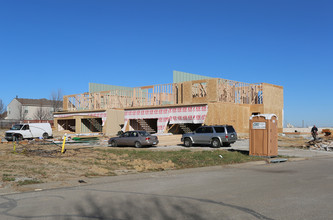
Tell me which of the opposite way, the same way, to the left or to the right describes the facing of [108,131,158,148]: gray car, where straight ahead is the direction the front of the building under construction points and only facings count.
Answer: to the right

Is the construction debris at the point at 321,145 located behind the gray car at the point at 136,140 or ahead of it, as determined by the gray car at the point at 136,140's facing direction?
behind

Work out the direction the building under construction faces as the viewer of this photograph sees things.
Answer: facing the viewer and to the left of the viewer

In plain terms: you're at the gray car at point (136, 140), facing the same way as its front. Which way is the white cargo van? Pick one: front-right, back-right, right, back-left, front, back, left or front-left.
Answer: front

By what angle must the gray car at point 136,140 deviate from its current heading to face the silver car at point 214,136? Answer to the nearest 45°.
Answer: approximately 135° to its right

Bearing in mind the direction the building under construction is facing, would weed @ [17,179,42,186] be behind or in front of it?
in front

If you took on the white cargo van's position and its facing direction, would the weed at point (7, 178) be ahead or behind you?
ahead

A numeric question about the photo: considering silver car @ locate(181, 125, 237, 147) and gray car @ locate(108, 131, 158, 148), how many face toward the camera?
0

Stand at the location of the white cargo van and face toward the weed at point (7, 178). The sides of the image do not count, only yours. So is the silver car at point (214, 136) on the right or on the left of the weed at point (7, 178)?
left

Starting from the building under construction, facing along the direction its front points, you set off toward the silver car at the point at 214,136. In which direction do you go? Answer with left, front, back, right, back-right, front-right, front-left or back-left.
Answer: front-left
